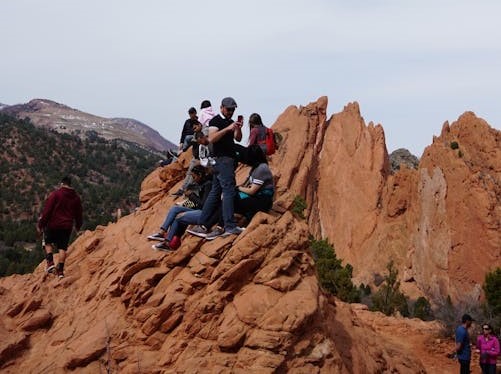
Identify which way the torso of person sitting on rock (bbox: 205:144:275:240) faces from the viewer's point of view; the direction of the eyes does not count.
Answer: to the viewer's left

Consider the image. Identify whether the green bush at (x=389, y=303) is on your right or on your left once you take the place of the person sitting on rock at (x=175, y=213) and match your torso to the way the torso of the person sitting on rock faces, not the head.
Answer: on your right

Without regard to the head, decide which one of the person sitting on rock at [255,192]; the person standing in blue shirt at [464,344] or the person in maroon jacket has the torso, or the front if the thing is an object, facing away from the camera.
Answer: the person in maroon jacket

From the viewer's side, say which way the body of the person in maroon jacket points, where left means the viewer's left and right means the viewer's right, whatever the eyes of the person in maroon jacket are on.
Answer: facing away from the viewer

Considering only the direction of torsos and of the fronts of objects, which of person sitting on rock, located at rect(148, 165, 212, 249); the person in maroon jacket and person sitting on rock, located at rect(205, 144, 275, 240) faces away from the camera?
the person in maroon jacket

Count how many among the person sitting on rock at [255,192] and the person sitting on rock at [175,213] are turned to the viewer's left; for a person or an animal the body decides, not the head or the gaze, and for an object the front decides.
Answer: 2

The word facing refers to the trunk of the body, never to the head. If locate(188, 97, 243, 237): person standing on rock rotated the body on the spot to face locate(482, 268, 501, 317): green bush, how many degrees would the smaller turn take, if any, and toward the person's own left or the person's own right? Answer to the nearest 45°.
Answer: approximately 90° to the person's own left

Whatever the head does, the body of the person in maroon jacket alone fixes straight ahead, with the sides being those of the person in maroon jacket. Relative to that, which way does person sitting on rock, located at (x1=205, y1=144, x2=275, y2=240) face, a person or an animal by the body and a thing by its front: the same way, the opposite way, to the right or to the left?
to the left

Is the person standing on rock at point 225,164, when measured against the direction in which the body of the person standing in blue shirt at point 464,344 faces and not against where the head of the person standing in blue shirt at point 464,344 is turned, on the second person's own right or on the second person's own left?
on the second person's own right

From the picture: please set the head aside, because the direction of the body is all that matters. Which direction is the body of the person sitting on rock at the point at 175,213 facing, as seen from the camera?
to the viewer's left
